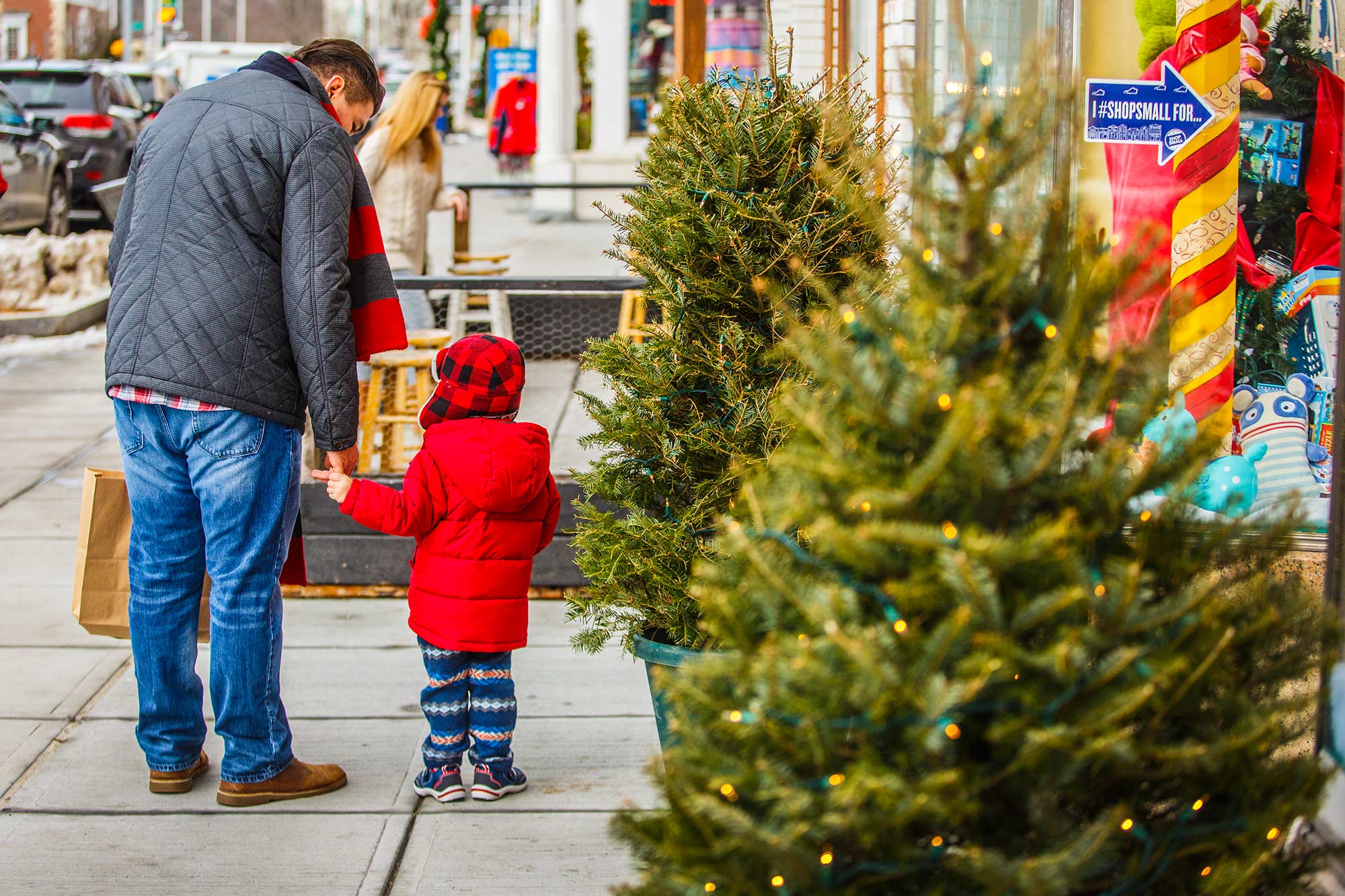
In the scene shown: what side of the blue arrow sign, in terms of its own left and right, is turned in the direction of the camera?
front

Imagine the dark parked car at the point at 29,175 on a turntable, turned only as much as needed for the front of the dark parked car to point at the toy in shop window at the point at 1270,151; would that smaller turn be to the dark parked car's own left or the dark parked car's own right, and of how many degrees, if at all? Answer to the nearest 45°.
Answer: approximately 135° to the dark parked car's own right

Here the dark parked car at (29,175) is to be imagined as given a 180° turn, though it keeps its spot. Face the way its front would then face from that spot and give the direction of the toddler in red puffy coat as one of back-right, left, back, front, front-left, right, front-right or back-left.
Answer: front-left

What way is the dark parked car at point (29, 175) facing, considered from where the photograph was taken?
facing away from the viewer and to the right of the viewer

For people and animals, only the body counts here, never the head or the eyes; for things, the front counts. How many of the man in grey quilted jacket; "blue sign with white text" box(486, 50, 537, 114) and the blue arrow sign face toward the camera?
2

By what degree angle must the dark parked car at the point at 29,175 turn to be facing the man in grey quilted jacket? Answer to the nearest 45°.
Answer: approximately 135° to its right

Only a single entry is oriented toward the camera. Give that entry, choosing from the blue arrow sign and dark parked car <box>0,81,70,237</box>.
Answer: the blue arrow sign

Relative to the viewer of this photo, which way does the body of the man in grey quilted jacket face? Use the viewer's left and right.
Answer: facing away from the viewer and to the right of the viewer

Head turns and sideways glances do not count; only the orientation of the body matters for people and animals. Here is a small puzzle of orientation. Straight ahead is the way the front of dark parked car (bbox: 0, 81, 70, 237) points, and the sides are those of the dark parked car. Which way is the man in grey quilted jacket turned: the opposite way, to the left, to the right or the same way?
the same way

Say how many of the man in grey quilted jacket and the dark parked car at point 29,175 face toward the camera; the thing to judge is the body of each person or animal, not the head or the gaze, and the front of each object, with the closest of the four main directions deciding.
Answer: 0

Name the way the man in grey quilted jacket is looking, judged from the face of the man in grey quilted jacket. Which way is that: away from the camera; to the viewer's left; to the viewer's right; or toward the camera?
to the viewer's right

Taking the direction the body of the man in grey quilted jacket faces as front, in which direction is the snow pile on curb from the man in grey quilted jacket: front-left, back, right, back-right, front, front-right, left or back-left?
front-left
